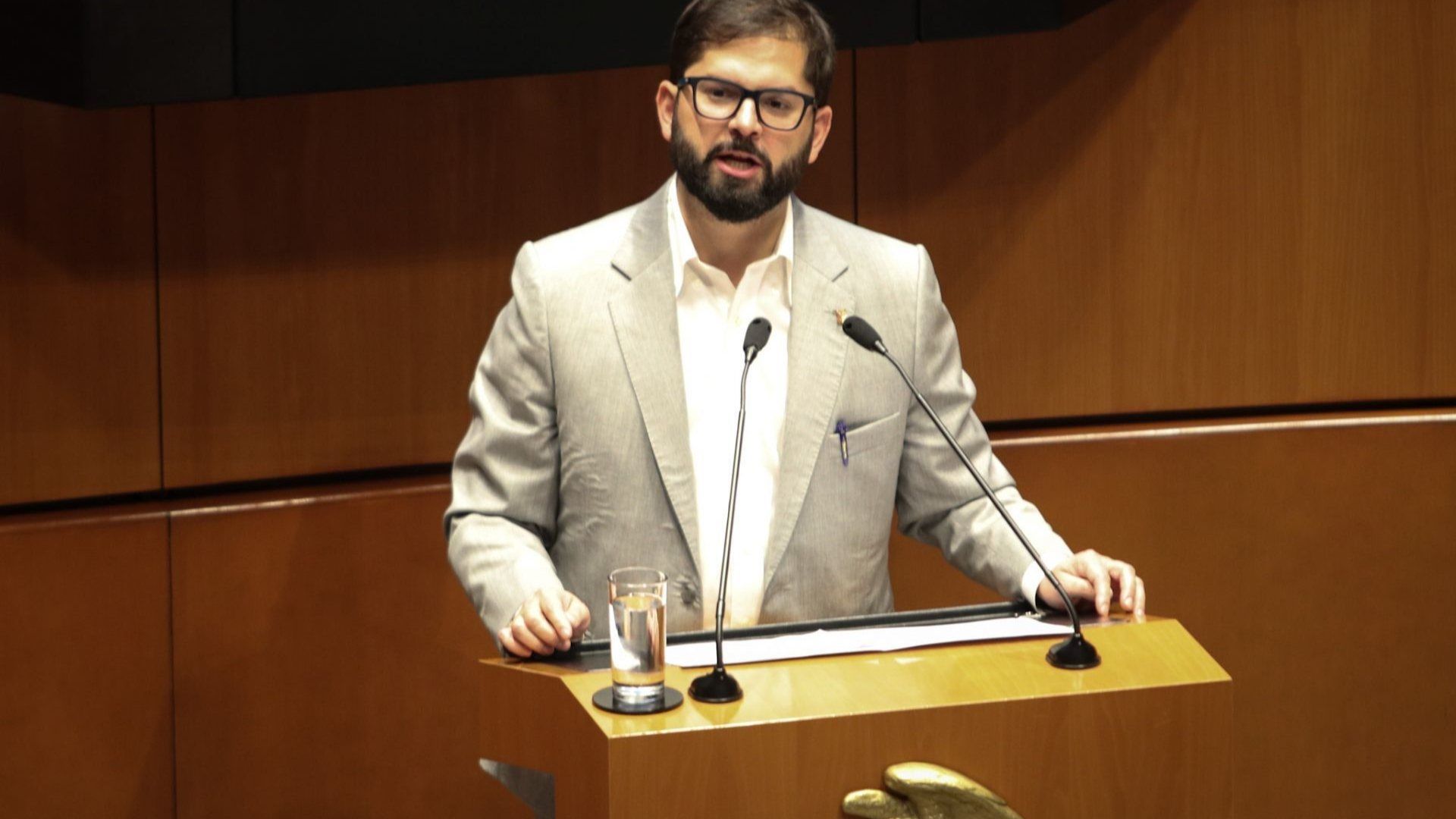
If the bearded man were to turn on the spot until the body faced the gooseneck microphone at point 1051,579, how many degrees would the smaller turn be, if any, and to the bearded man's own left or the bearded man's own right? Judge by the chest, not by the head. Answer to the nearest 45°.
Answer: approximately 45° to the bearded man's own left

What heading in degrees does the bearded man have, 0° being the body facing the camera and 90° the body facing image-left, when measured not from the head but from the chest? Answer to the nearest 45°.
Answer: approximately 0°

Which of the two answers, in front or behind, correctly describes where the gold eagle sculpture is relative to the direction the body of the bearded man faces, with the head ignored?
in front

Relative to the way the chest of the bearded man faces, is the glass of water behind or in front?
in front
